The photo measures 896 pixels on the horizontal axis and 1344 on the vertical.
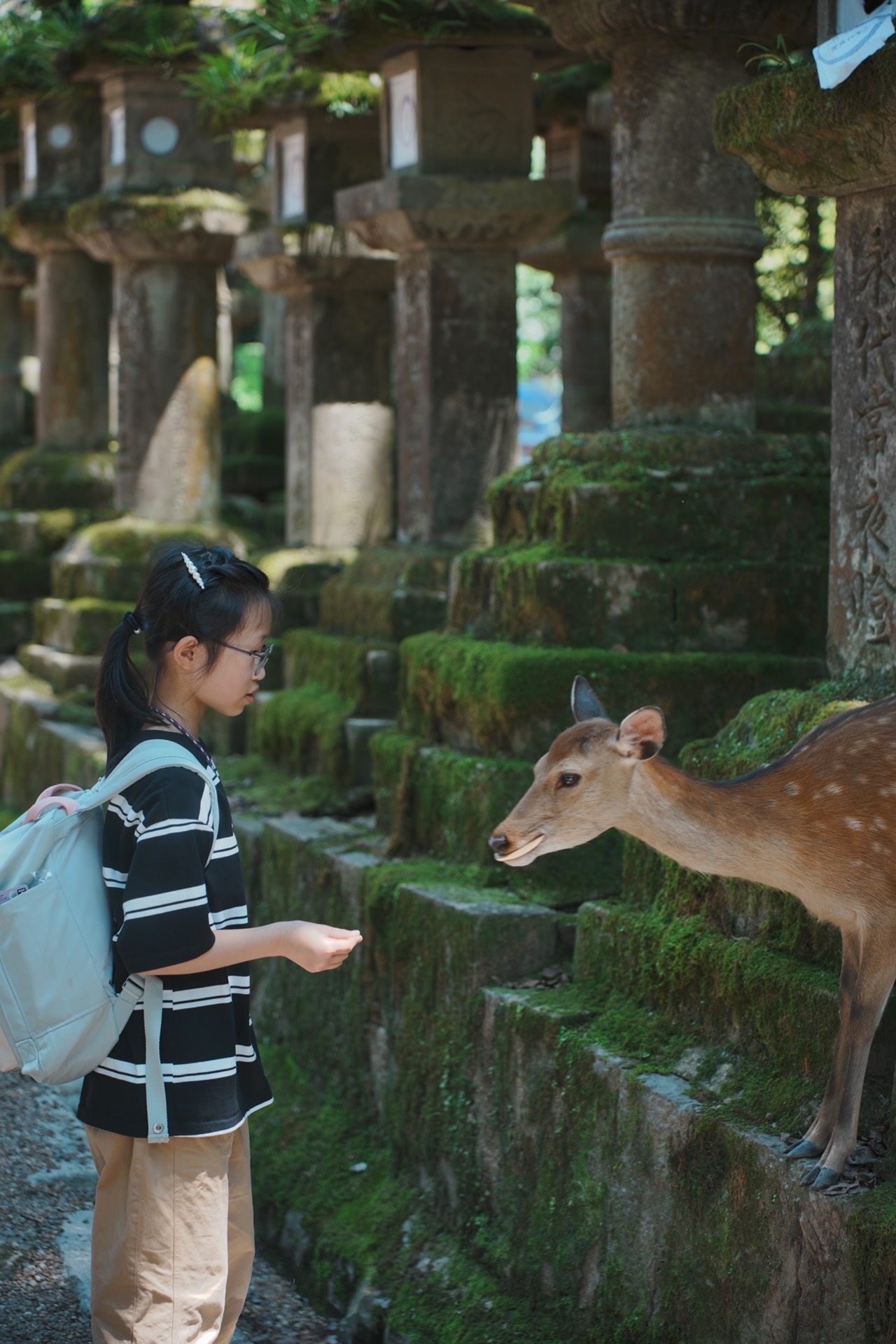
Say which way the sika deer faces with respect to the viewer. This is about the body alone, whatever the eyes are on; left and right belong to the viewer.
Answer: facing to the left of the viewer

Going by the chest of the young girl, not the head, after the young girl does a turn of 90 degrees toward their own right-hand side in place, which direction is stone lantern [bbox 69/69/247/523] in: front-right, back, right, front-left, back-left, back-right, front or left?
back

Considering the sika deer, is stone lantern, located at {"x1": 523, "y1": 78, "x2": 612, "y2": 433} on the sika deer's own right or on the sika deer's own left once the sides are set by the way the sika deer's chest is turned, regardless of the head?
on the sika deer's own right

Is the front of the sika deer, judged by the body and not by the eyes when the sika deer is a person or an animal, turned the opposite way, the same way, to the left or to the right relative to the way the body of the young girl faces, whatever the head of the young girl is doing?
the opposite way

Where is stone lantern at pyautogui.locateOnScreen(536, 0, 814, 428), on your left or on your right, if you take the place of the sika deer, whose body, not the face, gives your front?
on your right

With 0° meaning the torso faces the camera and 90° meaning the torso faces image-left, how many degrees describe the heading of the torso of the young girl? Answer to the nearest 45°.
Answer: approximately 270°

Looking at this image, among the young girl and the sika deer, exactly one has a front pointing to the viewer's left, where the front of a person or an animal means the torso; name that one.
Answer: the sika deer

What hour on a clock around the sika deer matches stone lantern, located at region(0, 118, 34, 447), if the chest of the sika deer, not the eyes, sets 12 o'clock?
The stone lantern is roughly at 2 o'clock from the sika deer.

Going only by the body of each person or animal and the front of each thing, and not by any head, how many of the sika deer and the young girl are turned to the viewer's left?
1

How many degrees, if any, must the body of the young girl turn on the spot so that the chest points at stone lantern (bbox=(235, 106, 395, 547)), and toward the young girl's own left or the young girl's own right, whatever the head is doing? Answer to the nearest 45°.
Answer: approximately 90° to the young girl's own left

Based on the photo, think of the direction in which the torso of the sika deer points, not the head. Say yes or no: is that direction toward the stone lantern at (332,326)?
no

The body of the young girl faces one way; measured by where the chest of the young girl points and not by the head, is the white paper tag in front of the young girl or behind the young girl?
in front

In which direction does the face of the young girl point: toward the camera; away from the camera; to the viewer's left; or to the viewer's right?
to the viewer's right

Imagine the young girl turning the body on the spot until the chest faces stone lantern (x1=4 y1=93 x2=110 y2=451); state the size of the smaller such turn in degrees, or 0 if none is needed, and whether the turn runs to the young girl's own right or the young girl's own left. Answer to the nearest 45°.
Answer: approximately 90° to the young girl's own left

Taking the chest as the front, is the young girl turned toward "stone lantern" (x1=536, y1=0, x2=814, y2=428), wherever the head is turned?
no
